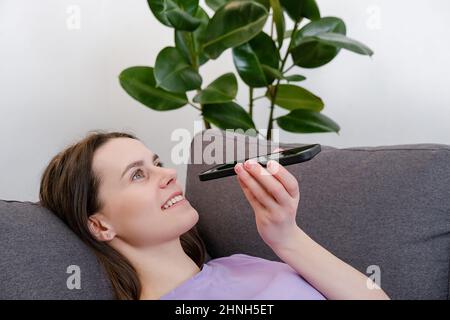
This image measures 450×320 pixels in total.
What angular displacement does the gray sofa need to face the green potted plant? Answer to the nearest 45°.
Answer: approximately 180°

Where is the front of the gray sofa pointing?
toward the camera
